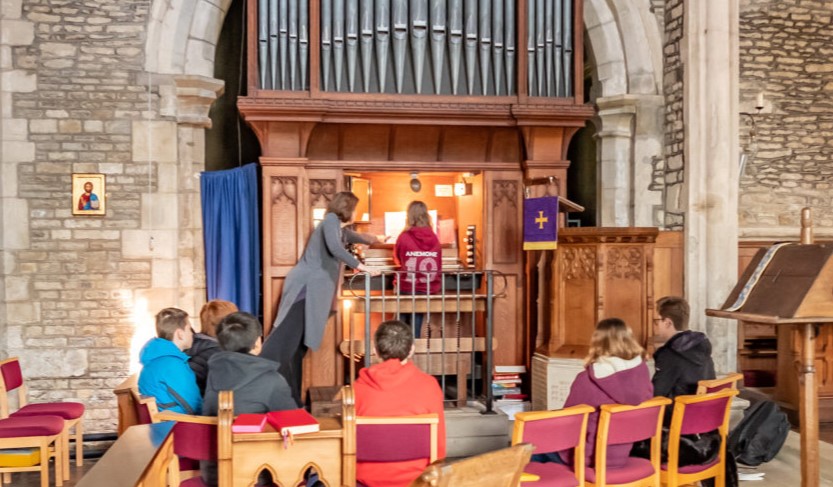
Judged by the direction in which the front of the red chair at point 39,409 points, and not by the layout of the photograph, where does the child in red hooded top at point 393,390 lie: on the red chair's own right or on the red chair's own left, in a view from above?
on the red chair's own right

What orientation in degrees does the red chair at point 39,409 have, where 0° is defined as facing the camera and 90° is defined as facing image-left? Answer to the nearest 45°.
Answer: approximately 270°

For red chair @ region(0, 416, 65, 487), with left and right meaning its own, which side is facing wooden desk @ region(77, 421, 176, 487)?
right

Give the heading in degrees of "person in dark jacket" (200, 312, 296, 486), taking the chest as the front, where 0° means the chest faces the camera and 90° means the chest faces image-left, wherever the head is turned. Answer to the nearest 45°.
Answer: approximately 225°

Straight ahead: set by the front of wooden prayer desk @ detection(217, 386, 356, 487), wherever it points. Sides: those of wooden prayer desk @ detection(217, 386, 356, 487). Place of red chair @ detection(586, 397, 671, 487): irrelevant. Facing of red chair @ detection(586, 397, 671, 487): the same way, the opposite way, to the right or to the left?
the opposite way

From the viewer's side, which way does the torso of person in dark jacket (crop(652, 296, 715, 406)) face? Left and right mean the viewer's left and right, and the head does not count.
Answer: facing away from the viewer and to the left of the viewer

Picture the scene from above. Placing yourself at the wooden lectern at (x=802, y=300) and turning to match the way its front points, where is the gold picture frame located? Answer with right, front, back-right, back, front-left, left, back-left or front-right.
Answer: front-right

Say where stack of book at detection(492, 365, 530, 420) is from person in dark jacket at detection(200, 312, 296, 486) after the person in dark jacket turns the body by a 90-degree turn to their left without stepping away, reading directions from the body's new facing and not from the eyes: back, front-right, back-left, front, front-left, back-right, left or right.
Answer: right

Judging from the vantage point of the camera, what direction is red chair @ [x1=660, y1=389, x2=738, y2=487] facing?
facing away from the viewer and to the left of the viewer

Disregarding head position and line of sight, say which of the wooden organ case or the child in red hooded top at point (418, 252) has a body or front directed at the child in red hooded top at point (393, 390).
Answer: the wooden organ case

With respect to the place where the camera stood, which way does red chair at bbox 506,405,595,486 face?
facing away from the viewer and to the left of the viewer

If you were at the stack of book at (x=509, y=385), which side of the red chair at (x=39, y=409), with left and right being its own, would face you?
front

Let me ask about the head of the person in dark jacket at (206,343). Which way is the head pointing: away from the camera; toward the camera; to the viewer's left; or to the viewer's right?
away from the camera

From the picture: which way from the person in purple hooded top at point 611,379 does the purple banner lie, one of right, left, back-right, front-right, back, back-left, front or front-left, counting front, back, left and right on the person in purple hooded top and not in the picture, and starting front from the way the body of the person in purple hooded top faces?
front

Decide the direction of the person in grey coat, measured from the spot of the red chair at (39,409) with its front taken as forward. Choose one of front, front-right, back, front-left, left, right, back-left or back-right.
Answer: front

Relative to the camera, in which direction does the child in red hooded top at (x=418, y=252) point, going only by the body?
away from the camera

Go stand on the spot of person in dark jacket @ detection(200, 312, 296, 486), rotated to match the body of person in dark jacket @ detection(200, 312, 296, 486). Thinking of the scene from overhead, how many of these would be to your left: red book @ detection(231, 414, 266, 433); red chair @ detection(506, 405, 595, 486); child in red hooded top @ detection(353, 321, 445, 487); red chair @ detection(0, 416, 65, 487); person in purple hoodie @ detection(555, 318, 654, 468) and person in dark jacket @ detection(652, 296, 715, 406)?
1

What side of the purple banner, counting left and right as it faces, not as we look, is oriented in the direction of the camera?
front
